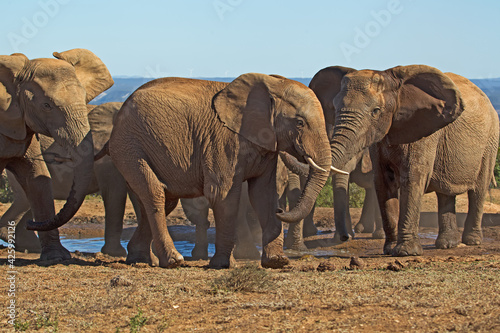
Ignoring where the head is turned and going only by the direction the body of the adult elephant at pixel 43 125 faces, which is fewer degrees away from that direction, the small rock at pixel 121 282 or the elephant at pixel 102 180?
the small rock

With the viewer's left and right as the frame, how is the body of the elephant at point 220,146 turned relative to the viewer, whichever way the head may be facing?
facing to the right of the viewer

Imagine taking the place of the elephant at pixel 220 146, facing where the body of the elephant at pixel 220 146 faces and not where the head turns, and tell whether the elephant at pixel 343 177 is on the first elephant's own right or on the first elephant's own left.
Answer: on the first elephant's own left

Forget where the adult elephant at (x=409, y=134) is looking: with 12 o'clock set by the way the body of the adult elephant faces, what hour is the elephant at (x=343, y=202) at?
The elephant is roughly at 4 o'clock from the adult elephant.

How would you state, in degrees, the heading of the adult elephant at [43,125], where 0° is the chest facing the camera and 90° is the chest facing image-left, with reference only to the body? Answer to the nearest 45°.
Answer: approximately 315°

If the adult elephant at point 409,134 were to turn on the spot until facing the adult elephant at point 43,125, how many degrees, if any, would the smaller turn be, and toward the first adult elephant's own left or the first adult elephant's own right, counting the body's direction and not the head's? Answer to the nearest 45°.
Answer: approximately 45° to the first adult elephant's own right

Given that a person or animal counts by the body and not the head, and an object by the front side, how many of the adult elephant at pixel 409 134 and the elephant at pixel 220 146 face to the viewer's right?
1

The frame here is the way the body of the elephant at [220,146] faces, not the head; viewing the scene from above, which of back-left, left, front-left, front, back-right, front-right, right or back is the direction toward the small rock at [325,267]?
front-right

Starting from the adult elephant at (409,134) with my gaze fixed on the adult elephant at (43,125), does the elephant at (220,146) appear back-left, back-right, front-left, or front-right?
front-left

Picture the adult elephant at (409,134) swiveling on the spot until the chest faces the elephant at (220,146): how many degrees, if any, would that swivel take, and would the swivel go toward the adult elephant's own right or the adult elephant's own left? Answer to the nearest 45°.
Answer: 0° — it already faces it

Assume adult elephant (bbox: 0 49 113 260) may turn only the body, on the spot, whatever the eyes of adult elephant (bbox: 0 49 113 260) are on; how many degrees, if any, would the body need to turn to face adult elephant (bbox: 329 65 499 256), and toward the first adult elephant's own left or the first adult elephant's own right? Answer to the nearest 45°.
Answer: approximately 45° to the first adult elephant's own left

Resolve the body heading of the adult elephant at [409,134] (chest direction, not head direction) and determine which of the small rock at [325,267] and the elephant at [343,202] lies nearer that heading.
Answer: the small rock

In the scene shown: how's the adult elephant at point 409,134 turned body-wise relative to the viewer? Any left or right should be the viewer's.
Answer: facing the viewer and to the left of the viewer

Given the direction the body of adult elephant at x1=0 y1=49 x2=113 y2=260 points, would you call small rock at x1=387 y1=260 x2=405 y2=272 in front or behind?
in front

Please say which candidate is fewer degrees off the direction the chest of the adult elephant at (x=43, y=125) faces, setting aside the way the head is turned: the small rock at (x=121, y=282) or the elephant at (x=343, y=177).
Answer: the small rock

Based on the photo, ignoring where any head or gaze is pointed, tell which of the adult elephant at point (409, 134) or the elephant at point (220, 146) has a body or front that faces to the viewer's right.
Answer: the elephant

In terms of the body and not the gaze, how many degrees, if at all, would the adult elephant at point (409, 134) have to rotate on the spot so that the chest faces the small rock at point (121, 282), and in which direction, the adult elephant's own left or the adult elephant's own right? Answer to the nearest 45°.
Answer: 0° — it already faces it
